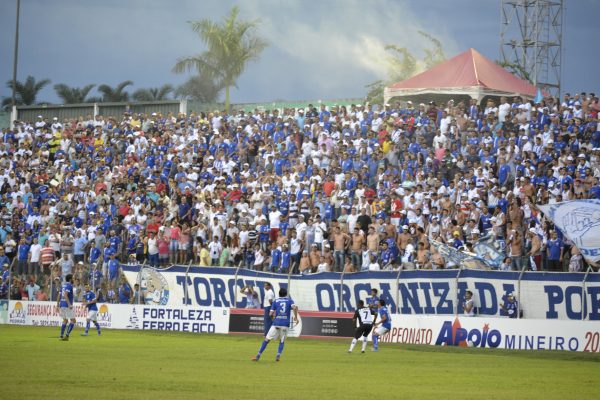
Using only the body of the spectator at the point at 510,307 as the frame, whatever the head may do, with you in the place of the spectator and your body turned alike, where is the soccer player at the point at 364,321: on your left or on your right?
on your right

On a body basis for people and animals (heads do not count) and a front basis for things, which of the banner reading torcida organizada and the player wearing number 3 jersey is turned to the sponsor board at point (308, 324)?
the player wearing number 3 jersey

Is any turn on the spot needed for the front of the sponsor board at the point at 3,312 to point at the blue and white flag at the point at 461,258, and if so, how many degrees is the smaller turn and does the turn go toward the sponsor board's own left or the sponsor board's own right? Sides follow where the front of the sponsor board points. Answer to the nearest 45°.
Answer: approximately 45° to the sponsor board's own left

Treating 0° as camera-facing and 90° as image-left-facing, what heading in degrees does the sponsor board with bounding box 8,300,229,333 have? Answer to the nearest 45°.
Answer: approximately 0°

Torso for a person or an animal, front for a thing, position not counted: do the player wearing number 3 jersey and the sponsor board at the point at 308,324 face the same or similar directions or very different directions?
very different directions

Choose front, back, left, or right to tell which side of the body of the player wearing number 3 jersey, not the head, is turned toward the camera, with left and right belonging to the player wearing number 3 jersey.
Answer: back

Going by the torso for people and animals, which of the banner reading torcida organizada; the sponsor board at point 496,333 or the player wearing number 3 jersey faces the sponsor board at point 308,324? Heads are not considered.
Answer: the player wearing number 3 jersey

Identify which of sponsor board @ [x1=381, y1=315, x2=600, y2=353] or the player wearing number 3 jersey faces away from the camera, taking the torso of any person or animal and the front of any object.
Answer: the player wearing number 3 jersey

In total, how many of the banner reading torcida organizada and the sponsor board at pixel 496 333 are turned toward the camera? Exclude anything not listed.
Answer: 2

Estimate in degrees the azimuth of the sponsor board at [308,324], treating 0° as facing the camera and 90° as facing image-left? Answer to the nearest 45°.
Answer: approximately 0°
